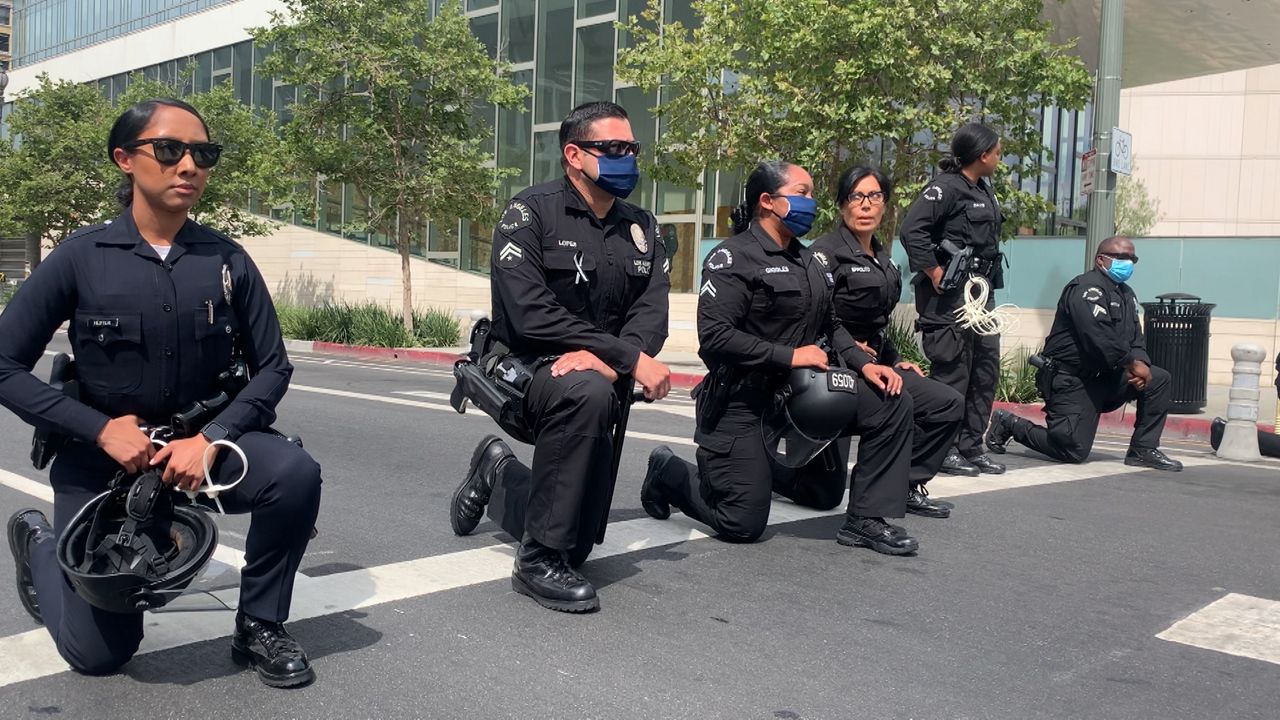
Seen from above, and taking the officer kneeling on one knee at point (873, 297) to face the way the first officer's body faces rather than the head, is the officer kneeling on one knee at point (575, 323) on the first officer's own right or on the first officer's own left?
on the first officer's own right

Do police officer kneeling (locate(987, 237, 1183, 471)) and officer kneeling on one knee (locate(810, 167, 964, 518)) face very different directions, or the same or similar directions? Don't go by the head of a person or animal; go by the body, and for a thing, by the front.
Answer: same or similar directions

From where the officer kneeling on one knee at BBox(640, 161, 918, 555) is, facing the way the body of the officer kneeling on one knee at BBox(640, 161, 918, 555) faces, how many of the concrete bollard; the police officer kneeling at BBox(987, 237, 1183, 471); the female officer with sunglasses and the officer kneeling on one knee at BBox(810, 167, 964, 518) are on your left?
3

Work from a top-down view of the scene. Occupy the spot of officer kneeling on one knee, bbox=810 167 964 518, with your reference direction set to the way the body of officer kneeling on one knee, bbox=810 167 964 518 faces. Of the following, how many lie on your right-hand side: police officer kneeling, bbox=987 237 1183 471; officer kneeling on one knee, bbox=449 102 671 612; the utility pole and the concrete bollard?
1

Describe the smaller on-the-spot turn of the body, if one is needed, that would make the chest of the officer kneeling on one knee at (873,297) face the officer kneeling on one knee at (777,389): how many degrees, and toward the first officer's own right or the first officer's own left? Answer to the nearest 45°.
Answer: approximately 90° to the first officer's own right

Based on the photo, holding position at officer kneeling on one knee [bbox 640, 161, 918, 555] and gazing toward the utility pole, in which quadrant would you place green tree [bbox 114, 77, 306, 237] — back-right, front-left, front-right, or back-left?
front-left

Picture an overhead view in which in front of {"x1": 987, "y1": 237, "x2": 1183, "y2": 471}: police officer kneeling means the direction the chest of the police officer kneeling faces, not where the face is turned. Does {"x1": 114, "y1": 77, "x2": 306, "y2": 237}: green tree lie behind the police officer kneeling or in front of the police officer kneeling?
behind

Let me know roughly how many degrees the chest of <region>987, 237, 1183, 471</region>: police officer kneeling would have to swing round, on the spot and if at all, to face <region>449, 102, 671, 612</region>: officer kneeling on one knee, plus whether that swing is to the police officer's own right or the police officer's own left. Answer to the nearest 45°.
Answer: approximately 45° to the police officer's own right

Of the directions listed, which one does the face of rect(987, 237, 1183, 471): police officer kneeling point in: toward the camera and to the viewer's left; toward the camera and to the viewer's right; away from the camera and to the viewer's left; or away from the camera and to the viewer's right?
toward the camera and to the viewer's right

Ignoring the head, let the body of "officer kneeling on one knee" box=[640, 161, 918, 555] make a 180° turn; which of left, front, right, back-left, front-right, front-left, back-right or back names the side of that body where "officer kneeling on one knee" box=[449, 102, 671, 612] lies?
left

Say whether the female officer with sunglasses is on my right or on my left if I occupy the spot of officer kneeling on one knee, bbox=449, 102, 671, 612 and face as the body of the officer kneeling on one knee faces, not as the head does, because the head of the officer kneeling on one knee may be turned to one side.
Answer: on my right

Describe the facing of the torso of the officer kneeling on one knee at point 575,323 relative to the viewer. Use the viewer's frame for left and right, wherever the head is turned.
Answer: facing the viewer and to the right of the viewer

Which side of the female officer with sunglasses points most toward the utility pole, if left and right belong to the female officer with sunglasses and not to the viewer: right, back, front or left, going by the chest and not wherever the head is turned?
left
